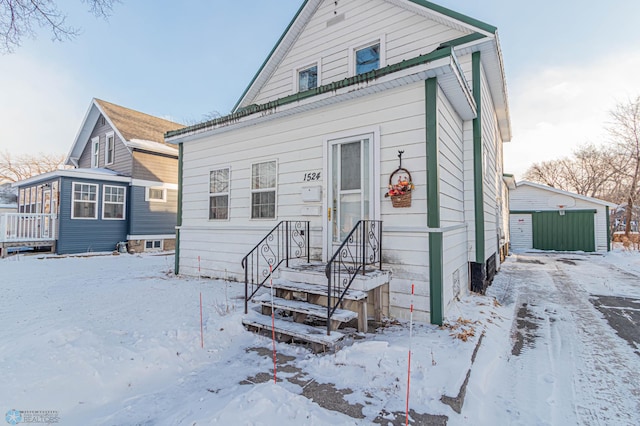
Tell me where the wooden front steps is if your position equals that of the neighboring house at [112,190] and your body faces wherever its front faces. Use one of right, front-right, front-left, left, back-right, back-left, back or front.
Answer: front-left

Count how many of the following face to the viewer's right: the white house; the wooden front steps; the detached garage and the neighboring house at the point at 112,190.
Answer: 0

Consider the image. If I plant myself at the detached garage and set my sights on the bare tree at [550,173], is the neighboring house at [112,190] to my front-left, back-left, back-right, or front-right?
back-left

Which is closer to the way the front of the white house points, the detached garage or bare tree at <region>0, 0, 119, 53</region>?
the bare tree

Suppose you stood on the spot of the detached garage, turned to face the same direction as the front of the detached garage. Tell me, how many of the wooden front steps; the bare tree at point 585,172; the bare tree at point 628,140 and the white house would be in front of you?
2

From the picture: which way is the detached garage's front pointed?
toward the camera

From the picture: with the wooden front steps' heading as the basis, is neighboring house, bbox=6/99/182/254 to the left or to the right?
on its right

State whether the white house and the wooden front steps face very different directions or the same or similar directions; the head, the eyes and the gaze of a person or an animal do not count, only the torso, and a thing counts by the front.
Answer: same or similar directions

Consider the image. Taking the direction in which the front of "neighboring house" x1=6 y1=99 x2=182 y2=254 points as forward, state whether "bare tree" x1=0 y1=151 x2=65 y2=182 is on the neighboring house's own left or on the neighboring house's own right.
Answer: on the neighboring house's own right

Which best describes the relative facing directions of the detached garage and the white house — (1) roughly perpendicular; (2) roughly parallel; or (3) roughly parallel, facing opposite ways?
roughly parallel

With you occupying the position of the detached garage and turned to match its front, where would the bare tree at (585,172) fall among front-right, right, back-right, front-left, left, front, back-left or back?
back

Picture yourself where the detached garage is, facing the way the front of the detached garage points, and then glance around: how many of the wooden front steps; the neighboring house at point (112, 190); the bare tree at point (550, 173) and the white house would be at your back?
1

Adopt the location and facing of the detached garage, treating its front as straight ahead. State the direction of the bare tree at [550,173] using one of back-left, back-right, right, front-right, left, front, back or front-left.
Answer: back

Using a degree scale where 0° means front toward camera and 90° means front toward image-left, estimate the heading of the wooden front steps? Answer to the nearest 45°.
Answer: approximately 45°

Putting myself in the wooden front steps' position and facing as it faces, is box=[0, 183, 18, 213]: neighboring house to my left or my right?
on my right

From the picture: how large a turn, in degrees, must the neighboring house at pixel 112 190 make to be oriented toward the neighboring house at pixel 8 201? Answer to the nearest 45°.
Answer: approximately 135° to its right

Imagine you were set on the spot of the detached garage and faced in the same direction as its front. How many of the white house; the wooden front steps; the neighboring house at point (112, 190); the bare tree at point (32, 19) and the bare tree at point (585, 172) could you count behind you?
1

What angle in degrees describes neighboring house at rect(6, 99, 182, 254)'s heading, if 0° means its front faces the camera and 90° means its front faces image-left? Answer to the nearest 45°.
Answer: approximately 45°

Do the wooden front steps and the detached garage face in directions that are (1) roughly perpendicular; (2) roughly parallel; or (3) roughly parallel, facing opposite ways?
roughly parallel
